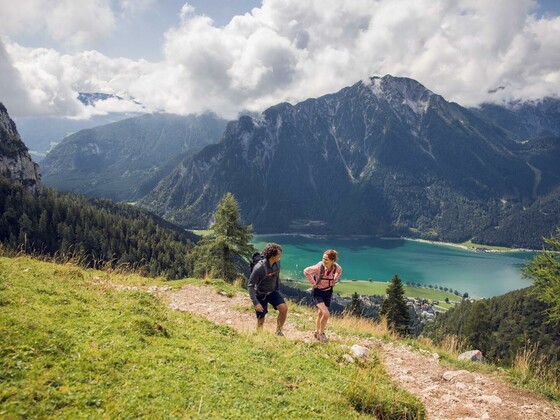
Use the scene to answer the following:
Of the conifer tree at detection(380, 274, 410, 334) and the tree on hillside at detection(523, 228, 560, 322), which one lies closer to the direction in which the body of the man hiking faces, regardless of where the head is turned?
the tree on hillside

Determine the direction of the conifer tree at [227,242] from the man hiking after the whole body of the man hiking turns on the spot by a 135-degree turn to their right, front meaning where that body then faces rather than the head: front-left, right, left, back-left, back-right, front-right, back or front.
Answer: right

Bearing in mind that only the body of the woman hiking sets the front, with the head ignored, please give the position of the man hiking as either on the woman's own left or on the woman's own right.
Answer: on the woman's own right

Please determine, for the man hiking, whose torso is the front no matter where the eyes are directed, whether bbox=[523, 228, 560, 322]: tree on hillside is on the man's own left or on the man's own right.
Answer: on the man's own left

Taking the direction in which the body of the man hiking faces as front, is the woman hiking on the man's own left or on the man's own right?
on the man's own left

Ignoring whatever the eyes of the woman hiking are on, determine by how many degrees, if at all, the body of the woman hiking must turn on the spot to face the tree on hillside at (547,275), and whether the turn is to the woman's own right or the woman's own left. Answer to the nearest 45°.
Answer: approximately 135° to the woman's own left

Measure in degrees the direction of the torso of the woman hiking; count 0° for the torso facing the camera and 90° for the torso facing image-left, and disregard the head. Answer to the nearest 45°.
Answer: approximately 0°
